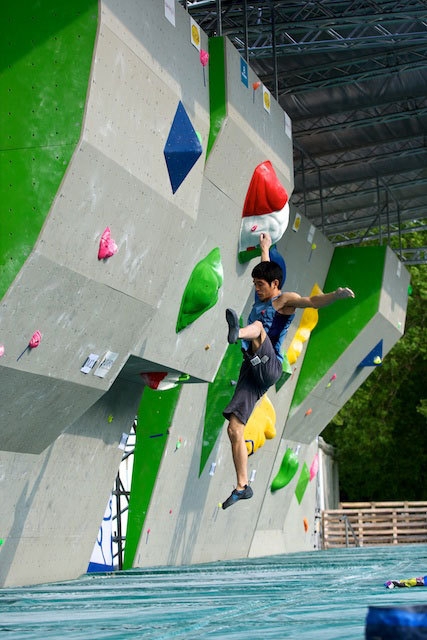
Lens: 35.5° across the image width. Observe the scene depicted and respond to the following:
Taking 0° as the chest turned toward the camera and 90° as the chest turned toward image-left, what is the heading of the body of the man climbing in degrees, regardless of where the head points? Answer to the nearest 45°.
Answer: approximately 45°

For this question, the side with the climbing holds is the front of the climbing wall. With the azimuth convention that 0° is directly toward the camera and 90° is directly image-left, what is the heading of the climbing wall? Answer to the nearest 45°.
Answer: approximately 315°
